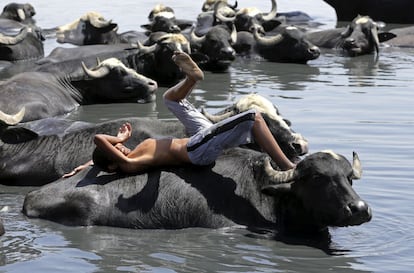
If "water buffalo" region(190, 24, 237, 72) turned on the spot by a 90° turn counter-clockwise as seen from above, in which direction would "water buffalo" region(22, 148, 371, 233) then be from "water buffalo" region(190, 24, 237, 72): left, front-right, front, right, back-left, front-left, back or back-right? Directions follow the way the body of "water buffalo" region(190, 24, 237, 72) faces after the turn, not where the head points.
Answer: back-right

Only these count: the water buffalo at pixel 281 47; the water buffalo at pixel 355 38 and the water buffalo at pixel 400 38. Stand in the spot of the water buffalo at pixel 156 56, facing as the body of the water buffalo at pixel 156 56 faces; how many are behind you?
0

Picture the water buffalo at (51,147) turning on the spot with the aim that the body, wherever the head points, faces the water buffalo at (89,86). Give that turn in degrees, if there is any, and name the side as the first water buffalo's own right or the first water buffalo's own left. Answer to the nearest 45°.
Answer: approximately 90° to the first water buffalo's own left

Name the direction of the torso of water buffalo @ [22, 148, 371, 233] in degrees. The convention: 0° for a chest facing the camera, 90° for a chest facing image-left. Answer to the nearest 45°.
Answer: approximately 270°

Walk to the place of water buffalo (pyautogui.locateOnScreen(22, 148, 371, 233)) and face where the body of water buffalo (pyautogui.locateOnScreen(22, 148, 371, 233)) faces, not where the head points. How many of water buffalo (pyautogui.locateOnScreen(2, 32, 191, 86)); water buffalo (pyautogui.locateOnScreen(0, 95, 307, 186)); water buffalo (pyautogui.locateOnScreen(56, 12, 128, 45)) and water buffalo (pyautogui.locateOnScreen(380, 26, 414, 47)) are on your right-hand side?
0

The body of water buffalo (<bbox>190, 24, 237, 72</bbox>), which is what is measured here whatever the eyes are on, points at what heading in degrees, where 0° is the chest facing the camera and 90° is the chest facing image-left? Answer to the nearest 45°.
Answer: approximately 315°

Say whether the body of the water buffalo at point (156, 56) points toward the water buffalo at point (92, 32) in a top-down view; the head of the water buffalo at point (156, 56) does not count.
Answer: no

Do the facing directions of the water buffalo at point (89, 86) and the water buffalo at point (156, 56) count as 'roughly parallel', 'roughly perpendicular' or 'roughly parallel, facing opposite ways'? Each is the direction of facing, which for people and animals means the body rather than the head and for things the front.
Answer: roughly parallel

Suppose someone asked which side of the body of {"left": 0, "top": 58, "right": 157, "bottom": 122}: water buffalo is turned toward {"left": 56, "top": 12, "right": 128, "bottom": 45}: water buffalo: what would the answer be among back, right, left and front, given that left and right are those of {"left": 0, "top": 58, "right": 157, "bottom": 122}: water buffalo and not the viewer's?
left

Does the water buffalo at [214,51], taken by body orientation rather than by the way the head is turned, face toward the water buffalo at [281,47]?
no

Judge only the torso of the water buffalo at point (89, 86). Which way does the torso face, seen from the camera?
to the viewer's right

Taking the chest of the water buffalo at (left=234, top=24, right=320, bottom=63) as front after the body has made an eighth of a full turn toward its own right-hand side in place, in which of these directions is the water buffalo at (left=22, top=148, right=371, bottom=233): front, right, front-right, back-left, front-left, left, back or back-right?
front-right

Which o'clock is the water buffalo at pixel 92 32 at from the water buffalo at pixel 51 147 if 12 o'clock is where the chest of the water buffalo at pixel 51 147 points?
the water buffalo at pixel 92 32 is roughly at 9 o'clock from the water buffalo at pixel 51 147.

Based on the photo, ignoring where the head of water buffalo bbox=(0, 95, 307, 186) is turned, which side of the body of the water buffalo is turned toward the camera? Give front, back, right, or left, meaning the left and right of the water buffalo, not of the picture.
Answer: right

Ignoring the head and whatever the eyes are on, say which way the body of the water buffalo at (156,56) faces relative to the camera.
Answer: to the viewer's right
